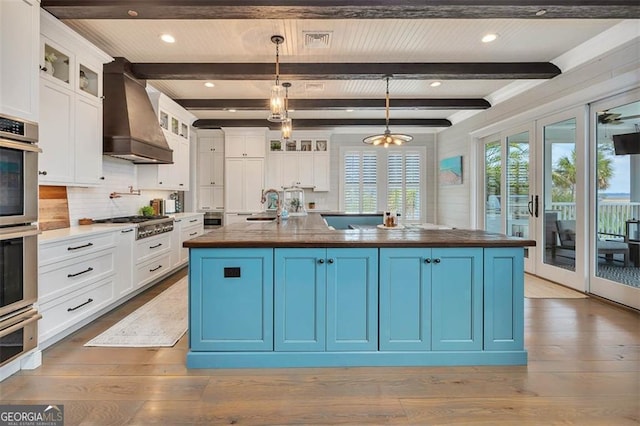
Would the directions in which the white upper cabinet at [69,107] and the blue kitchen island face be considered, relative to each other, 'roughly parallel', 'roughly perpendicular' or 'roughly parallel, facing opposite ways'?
roughly perpendicular

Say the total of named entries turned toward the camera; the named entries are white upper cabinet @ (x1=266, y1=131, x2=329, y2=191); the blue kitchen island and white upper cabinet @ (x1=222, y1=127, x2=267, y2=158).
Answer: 3

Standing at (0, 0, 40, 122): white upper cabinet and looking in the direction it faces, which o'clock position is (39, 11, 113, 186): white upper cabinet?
(39, 11, 113, 186): white upper cabinet is roughly at 8 o'clock from (0, 0, 40, 122): white upper cabinet.

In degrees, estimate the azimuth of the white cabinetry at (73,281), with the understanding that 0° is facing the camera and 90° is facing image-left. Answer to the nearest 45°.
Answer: approximately 315°

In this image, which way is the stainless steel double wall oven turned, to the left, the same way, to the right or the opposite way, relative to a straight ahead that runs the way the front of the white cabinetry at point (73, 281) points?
the same way

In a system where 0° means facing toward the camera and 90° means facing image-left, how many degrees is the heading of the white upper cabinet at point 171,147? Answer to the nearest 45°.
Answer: approximately 315°

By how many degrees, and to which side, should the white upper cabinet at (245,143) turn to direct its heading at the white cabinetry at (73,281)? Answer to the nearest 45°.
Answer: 0° — it already faces it

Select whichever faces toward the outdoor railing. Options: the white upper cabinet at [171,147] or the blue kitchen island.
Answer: the white upper cabinet

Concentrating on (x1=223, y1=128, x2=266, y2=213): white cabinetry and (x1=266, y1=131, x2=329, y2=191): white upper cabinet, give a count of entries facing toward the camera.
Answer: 2

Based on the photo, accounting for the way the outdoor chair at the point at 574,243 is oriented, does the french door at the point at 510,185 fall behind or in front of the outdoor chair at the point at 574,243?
behind

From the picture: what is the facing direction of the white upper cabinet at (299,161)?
toward the camera

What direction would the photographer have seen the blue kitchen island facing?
facing the viewer

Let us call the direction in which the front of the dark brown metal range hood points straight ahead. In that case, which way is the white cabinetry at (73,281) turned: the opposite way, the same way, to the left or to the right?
the same way

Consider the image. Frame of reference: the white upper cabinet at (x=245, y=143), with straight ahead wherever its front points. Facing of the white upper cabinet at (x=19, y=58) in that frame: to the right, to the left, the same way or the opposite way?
to the left

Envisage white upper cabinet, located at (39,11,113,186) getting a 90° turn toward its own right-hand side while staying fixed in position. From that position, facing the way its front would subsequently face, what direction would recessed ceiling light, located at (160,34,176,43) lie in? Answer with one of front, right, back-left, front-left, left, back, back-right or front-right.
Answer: back-left

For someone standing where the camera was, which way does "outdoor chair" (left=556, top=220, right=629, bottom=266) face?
facing the viewer and to the right of the viewer

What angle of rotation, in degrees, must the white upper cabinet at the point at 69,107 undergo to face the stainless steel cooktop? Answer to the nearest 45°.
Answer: approximately 90° to its left

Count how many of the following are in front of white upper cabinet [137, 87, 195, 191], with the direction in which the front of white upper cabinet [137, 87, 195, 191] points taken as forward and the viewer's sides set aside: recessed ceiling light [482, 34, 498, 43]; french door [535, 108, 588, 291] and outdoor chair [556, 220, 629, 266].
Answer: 3
